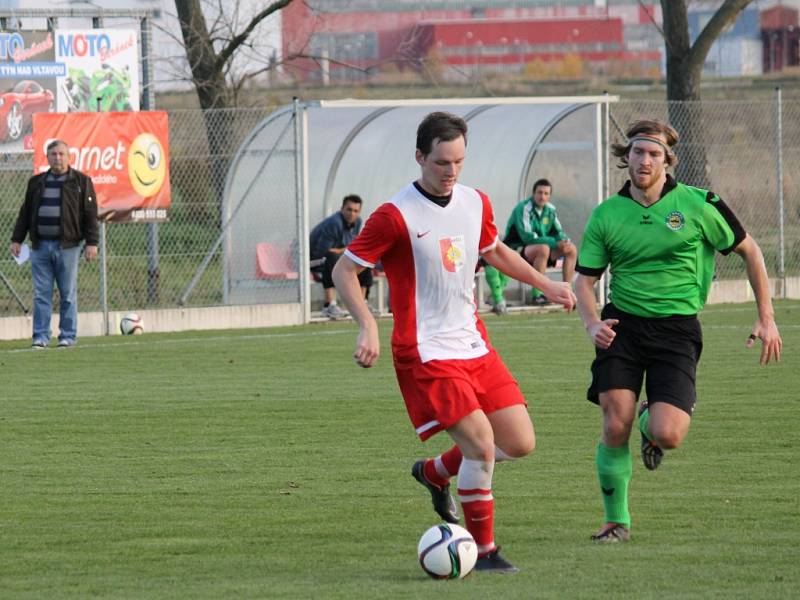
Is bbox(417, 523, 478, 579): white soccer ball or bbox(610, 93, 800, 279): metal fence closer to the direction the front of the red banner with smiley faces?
the white soccer ball

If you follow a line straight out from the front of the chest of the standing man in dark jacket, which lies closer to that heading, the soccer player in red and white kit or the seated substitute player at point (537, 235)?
the soccer player in red and white kit

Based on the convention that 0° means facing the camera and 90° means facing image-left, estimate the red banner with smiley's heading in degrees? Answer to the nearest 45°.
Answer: approximately 0°

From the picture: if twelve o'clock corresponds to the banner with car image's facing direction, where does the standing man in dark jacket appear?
The standing man in dark jacket is roughly at 12 o'clock from the banner with car image.

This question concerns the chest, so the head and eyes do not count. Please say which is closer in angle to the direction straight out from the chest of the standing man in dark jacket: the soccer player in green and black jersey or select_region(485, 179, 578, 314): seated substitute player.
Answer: the soccer player in green and black jersey

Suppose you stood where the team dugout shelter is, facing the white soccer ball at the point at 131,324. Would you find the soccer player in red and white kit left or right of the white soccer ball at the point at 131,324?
left
